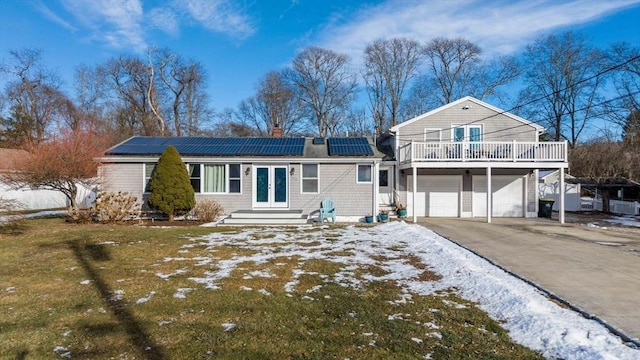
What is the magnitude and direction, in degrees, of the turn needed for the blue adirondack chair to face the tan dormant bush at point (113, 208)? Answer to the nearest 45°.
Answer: approximately 90° to its right

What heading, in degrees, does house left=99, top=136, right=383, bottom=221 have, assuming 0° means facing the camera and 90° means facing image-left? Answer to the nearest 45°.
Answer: approximately 0°

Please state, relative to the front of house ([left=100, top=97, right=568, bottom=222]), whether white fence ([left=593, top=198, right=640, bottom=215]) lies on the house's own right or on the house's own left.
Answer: on the house's own left

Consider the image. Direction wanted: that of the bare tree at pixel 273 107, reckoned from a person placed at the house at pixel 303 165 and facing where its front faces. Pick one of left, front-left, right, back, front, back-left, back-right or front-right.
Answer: back

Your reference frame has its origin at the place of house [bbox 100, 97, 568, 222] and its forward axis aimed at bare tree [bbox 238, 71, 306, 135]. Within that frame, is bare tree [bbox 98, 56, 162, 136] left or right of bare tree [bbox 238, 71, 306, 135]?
left
